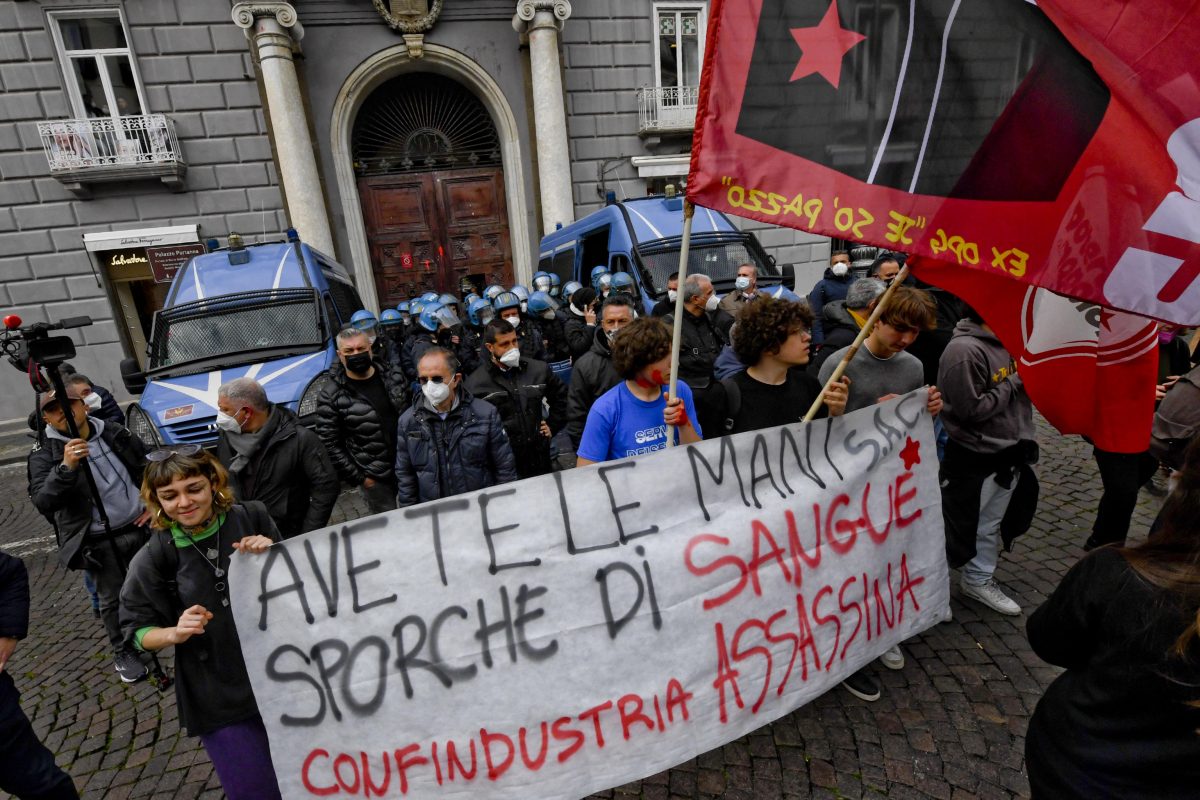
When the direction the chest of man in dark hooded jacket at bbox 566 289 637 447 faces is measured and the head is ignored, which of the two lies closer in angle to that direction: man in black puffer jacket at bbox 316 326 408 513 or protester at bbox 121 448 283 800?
the protester

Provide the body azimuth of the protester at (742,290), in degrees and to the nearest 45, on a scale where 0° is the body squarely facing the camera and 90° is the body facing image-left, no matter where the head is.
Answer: approximately 45°

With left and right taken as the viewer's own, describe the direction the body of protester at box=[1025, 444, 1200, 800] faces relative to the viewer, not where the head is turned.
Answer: facing away from the viewer

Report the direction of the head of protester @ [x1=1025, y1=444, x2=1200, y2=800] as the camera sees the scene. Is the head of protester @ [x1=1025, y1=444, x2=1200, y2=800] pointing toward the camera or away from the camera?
away from the camera

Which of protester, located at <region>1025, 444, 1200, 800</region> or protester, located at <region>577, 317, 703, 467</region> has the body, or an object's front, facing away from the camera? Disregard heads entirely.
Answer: protester, located at <region>1025, 444, 1200, 800</region>

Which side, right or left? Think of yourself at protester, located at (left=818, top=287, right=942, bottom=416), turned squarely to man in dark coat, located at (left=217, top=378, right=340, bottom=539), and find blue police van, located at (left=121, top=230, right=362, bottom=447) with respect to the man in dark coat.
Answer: right

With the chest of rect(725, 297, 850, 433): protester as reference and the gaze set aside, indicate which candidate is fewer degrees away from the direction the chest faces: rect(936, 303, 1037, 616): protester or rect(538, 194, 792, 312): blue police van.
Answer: the protester

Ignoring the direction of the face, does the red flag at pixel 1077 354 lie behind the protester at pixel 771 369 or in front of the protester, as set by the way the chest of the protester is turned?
in front

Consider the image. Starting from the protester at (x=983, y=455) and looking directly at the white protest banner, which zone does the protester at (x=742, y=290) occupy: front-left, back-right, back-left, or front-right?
back-right

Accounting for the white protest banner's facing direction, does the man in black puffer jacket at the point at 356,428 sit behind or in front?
behind
